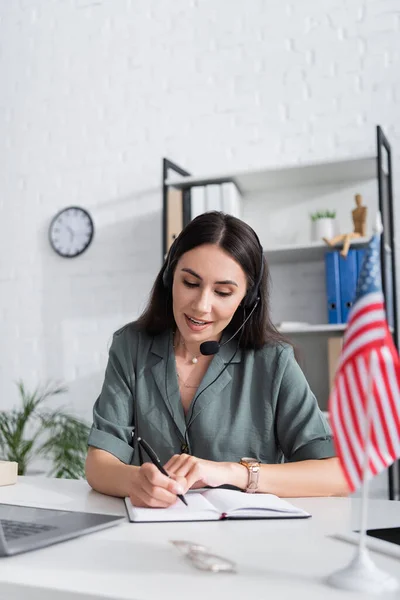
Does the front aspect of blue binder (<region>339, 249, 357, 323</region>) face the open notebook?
yes

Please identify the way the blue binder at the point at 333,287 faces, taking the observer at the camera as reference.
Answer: facing the viewer

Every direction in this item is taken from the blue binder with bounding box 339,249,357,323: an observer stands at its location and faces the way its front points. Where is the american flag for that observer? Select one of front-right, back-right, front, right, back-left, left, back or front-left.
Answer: front

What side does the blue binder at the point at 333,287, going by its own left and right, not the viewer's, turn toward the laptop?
front

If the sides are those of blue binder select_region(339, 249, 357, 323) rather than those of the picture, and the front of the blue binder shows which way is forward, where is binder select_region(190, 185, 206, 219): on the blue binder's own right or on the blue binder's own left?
on the blue binder's own right

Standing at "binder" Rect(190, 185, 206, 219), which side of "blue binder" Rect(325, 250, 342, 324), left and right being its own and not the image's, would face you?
right

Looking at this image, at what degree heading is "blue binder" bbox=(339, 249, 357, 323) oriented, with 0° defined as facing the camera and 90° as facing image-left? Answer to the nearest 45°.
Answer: approximately 0°

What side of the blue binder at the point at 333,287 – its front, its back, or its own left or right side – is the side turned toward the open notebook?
front
